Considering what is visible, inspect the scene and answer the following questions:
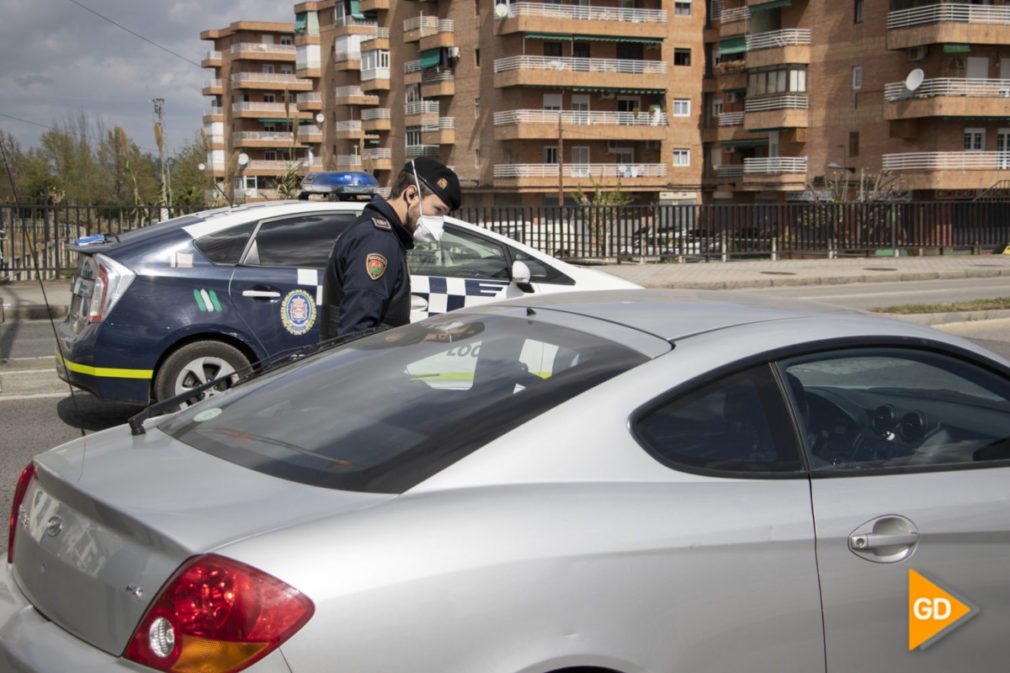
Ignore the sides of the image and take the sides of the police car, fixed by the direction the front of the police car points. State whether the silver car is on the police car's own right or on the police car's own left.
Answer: on the police car's own right

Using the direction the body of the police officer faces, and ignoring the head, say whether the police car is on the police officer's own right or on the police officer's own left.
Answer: on the police officer's own left

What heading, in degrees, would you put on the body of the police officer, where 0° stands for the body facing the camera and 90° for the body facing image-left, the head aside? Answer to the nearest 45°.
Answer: approximately 270°

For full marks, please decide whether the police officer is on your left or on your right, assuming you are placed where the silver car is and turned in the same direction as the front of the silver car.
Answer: on your left

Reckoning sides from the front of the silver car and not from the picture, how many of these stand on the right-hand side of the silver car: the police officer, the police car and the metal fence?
0

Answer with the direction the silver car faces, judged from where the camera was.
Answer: facing away from the viewer and to the right of the viewer

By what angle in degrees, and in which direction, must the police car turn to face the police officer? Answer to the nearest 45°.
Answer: approximately 135° to its right

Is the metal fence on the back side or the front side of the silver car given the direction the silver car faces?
on the front side

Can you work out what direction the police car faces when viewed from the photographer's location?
facing away from the viewer and to the right of the viewer

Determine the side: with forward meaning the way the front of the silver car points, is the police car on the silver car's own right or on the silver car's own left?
on the silver car's own left

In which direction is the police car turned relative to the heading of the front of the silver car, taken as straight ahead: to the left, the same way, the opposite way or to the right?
the same way
